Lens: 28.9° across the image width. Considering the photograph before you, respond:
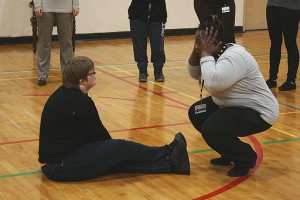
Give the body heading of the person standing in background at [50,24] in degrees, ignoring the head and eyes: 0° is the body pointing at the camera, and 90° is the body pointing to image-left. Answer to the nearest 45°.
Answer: approximately 0°

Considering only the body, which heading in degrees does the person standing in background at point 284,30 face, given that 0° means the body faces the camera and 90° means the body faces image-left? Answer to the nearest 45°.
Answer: approximately 45°

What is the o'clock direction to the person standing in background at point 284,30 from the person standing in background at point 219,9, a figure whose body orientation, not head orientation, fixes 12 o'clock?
the person standing in background at point 284,30 is roughly at 9 o'clock from the person standing in background at point 219,9.

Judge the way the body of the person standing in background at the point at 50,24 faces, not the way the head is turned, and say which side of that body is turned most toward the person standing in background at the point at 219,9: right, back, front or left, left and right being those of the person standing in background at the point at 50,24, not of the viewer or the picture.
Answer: left

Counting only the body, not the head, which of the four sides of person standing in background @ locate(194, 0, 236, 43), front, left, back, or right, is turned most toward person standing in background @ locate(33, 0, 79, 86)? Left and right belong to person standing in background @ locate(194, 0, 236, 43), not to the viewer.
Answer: right

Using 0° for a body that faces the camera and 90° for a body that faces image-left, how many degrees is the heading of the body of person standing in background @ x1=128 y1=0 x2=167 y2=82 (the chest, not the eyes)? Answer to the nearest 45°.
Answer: approximately 0°

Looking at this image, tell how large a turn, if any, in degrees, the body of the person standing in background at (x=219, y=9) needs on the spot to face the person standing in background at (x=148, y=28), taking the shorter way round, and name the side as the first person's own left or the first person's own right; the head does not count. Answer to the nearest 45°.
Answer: approximately 90° to the first person's own right
